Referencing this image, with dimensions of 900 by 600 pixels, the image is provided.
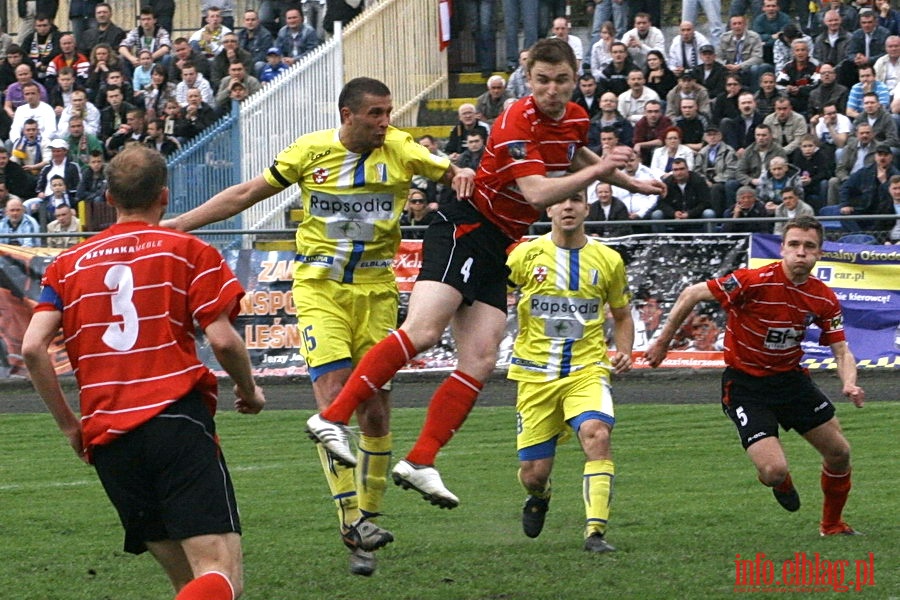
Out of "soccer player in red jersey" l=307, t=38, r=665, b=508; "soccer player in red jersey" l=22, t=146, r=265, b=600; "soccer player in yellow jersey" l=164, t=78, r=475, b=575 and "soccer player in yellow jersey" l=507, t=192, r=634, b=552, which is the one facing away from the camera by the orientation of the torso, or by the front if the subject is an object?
"soccer player in red jersey" l=22, t=146, r=265, b=600

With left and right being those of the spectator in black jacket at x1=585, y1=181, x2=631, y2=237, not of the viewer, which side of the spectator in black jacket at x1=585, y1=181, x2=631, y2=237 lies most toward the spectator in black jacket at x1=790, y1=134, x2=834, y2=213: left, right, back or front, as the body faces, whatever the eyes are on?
left

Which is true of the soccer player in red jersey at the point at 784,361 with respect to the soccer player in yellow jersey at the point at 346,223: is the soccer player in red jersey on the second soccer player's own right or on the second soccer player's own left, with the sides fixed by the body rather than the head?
on the second soccer player's own left

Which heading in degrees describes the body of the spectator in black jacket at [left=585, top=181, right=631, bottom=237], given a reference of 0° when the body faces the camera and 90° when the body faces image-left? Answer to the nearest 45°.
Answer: approximately 0°

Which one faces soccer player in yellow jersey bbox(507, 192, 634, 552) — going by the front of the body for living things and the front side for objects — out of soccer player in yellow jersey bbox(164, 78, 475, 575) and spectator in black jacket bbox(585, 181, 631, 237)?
the spectator in black jacket

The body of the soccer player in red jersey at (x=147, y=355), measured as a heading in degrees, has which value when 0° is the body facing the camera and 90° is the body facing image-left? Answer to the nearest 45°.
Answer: approximately 180°

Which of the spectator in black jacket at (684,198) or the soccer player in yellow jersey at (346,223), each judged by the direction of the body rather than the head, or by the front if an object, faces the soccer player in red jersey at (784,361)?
the spectator in black jacket
